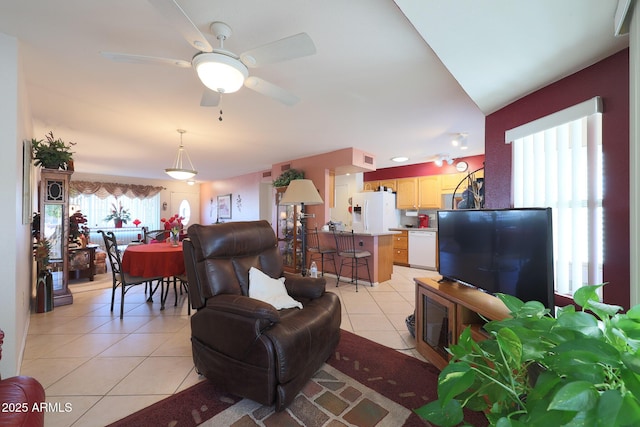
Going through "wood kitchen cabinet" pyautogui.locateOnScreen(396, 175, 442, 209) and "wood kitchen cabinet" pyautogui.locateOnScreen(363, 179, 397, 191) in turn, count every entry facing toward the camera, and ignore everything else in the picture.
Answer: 2

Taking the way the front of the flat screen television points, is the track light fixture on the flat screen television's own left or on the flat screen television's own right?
on the flat screen television's own right

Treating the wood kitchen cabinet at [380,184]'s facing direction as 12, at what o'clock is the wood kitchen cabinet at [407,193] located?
the wood kitchen cabinet at [407,193] is roughly at 10 o'clock from the wood kitchen cabinet at [380,184].

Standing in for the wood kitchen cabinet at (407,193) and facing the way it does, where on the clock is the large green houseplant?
The large green houseplant is roughly at 12 o'clock from the wood kitchen cabinet.

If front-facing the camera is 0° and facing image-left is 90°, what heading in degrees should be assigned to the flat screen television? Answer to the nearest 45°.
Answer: approximately 45°

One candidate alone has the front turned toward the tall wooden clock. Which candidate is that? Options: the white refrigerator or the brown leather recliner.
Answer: the white refrigerator

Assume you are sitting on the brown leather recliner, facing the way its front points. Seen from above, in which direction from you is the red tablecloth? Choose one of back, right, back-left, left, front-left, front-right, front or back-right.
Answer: back

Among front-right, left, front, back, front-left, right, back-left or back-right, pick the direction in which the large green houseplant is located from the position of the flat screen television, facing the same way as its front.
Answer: front-left

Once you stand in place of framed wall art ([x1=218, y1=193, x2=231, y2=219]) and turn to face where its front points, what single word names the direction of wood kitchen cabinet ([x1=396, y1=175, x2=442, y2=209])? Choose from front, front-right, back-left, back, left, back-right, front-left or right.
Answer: left

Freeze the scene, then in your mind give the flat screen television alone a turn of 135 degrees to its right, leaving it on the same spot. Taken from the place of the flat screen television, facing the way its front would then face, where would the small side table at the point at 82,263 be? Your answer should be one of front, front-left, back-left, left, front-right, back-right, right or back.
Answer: left

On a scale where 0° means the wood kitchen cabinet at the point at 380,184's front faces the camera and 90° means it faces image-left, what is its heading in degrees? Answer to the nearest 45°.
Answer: approximately 0°

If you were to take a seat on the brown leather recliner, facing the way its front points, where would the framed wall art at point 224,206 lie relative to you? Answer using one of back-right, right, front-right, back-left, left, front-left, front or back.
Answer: back-left

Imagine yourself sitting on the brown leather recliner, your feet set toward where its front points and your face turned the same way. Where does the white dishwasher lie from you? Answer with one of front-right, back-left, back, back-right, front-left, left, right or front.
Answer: left

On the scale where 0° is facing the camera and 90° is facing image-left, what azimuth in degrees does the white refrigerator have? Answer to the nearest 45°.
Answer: approximately 45°
